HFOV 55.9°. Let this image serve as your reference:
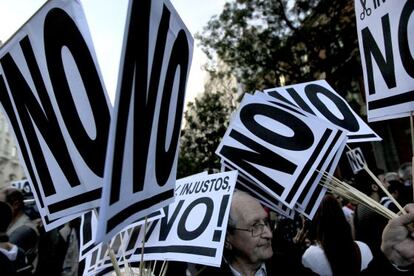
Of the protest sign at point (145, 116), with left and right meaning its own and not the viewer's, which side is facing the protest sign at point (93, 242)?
back

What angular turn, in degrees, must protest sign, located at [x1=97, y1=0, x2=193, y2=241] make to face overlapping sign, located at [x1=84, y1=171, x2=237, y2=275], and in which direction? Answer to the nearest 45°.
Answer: approximately 135° to its left

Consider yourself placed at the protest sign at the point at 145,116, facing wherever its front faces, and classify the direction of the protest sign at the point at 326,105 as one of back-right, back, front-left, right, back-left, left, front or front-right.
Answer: left

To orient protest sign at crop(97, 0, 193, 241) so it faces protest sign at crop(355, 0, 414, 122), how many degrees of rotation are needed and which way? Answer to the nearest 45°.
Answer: approximately 45° to its left

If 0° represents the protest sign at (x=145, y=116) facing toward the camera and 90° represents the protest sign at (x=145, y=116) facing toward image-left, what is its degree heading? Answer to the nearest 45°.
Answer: approximately 315°

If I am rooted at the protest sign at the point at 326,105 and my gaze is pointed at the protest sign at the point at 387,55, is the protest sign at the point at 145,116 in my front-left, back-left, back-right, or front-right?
front-right

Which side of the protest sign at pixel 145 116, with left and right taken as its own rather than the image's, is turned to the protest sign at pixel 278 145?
left
